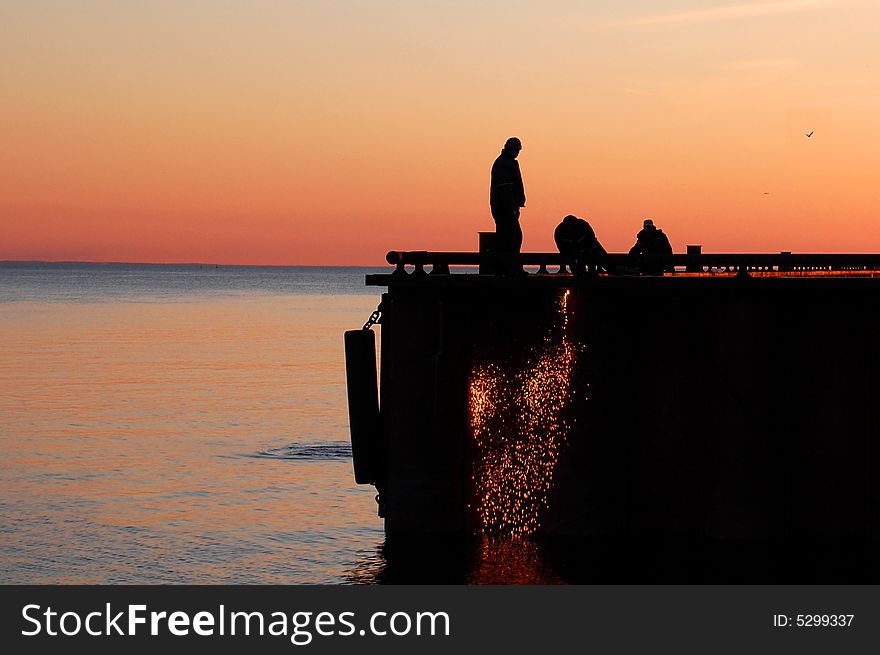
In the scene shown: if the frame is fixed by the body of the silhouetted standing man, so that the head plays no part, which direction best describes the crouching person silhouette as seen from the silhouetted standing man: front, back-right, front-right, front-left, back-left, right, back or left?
front-right

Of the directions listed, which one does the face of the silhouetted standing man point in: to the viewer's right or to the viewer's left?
to the viewer's right

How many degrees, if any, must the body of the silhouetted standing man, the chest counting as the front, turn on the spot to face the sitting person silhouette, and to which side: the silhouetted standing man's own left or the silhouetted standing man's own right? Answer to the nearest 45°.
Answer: approximately 45° to the silhouetted standing man's own left

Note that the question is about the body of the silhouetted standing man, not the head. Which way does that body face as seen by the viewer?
to the viewer's right
